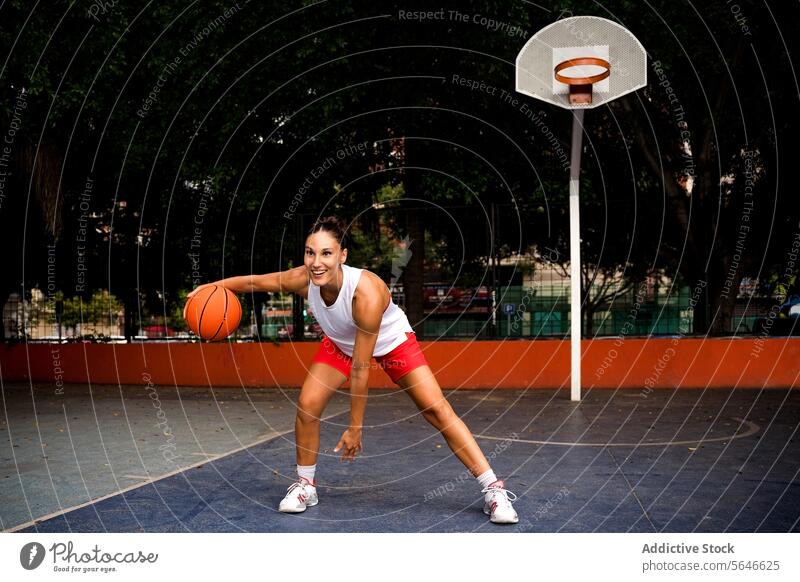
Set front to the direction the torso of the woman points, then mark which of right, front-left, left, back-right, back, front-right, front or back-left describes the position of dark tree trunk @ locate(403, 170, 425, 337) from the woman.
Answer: back-right

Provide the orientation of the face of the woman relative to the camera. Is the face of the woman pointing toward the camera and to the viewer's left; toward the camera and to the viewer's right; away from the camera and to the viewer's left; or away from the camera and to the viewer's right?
toward the camera and to the viewer's left

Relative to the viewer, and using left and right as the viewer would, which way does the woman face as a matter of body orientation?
facing the viewer and to the left of the viewer

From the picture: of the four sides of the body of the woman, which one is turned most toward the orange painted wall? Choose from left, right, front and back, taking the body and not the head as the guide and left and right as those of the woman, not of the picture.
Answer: back
